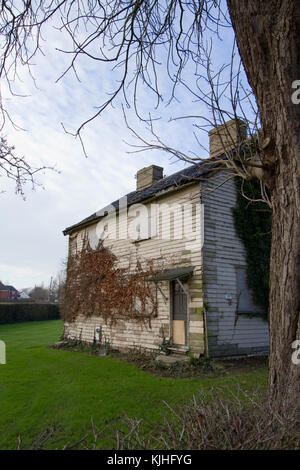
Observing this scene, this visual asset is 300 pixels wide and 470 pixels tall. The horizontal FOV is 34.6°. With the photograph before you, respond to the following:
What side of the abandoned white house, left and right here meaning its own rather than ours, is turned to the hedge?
right

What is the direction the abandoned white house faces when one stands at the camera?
facing the viewer and to the left of the viewer

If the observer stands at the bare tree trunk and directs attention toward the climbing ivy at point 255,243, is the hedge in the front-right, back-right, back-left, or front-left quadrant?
front-left

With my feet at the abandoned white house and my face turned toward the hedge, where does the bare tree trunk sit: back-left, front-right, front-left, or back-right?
back-left

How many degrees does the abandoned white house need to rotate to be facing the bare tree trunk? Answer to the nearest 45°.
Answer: approximately 45° to its left

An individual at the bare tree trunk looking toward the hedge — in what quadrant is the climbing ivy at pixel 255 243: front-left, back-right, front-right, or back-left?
front-right
